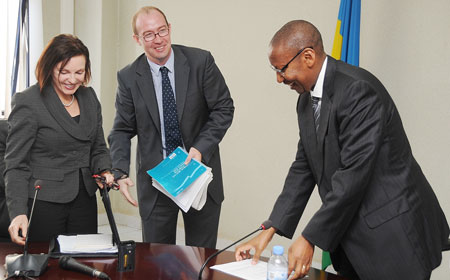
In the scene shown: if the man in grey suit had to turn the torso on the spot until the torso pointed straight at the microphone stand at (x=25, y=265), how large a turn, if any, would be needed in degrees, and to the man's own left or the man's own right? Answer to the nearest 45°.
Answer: approximately 45° to the man's own right

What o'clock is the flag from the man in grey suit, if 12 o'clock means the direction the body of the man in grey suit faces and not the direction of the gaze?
The flag is roughly at 8 o'clock from the man in grey suit.

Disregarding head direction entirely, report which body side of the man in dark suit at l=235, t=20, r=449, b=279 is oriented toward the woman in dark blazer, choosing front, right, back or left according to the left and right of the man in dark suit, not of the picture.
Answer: front

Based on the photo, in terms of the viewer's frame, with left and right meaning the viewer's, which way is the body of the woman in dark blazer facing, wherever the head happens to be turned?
facing the viewer and to the right of the viewer

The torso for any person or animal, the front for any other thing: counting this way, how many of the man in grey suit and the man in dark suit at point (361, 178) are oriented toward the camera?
1

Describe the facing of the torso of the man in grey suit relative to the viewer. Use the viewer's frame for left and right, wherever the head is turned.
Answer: facing the viewer

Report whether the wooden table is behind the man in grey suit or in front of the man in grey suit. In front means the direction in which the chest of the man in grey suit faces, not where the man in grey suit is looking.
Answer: in front

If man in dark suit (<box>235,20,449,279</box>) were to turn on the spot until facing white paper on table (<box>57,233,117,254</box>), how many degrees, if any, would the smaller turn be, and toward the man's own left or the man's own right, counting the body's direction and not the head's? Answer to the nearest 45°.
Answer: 0° — they already face it

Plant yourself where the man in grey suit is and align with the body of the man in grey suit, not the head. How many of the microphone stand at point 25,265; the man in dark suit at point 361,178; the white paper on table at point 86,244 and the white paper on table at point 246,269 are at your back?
0

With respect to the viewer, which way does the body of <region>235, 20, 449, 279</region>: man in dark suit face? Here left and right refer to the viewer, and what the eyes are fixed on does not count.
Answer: facing to the left of the viewer

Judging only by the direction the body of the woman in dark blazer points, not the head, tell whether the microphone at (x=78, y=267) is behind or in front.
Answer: in front

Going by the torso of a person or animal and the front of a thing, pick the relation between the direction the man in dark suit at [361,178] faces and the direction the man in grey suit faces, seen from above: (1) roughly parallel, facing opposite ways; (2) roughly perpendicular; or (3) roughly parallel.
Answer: roughly perpendicular

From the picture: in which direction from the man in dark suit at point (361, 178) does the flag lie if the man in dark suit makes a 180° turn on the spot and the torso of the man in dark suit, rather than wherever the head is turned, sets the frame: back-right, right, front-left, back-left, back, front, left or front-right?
left

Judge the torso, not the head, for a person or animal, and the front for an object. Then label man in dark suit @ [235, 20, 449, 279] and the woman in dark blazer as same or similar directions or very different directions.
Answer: very different directions

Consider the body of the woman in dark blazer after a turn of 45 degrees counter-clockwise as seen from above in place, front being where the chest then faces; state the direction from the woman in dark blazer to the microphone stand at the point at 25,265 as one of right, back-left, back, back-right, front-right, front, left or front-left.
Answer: right

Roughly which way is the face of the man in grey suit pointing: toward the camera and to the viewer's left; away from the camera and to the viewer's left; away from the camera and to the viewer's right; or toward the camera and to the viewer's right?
toward the camera and to the viewer's right
